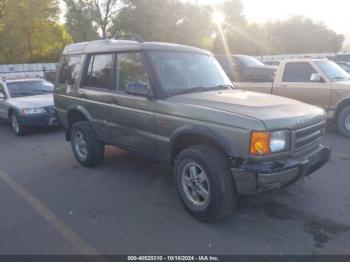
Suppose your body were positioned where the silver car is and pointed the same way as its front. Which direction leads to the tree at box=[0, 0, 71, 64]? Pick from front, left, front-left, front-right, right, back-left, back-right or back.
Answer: back-left

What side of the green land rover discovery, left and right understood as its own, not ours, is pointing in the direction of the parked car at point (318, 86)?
left

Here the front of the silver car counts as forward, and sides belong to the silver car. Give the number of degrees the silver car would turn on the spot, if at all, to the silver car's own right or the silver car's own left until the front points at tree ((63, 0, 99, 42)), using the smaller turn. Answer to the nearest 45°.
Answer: approximately 135° to the silver car's own left

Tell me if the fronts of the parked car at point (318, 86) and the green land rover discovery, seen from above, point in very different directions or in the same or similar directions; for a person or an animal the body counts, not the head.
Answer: same or similar directions

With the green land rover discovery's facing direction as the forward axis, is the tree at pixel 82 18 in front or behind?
behind

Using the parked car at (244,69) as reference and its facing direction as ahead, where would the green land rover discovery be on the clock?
The green land rover discovery is roughly at 3 o'clock from the parked car.

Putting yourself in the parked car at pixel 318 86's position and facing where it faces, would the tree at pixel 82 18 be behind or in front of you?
behind

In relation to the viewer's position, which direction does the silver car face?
facing the viewer and to the right of the viewer

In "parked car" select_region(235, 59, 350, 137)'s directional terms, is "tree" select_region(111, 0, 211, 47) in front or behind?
behind

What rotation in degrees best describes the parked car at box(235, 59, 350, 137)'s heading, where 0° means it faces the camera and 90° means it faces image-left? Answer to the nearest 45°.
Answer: approximately 315°

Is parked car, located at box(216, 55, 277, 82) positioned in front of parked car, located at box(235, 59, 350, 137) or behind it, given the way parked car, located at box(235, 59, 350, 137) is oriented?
behind

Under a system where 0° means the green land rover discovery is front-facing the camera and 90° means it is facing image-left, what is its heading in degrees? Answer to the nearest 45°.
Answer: approximately 315°

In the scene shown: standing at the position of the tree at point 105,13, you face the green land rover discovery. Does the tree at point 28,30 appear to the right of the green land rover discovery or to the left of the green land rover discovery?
right
